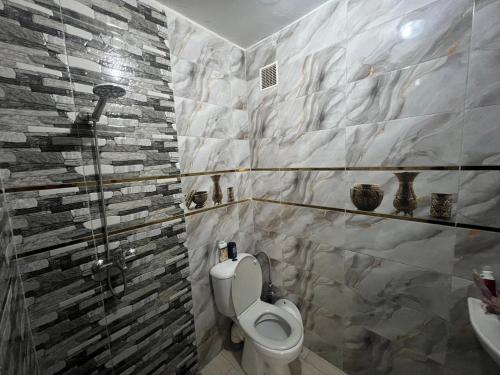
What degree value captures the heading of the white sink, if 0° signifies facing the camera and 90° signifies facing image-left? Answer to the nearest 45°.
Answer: approximately 45°

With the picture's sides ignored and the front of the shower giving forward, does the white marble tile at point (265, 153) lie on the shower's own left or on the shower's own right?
on the shower's own left

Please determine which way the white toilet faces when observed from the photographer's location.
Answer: facing the viewer and to the right of the viewer

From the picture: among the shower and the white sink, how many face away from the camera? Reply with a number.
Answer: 0

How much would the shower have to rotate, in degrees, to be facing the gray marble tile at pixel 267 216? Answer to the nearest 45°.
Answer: approximately 45° to its left

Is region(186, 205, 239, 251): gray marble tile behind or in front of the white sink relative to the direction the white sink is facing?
in front

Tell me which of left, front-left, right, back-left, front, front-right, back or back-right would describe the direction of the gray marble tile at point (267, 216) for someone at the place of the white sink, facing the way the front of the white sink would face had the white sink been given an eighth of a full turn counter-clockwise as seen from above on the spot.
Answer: right

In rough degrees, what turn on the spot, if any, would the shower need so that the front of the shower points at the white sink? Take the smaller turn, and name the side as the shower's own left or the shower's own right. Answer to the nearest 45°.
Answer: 0° — it already faces it

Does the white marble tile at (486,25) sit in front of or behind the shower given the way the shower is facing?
in front

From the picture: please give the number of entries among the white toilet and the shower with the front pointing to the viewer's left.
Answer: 0

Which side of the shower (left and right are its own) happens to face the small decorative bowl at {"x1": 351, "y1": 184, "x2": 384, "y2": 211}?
front

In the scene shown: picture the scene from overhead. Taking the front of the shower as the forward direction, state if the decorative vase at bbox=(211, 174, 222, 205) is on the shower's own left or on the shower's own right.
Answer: on the shower's own left
